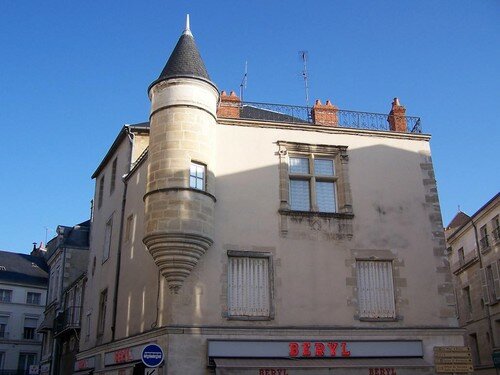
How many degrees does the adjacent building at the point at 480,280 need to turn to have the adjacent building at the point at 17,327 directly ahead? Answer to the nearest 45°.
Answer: approximately 45° to its right

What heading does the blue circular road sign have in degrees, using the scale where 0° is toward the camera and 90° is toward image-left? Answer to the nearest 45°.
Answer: approximately 0°

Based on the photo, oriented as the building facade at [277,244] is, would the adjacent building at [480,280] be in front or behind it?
behind

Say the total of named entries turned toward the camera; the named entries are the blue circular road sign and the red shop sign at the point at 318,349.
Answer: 2

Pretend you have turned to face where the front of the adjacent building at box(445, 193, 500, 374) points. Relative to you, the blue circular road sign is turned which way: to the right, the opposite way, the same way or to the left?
to the left

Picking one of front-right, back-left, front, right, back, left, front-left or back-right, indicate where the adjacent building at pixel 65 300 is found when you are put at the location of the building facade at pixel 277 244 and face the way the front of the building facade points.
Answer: back-right

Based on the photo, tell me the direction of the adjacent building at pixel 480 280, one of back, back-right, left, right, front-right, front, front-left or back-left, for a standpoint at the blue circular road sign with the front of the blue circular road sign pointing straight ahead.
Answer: back-left

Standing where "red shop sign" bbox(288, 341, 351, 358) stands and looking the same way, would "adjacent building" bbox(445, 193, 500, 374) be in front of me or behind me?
behind

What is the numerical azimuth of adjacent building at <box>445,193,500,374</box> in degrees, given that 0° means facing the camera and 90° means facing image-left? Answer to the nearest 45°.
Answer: approximately 45°
